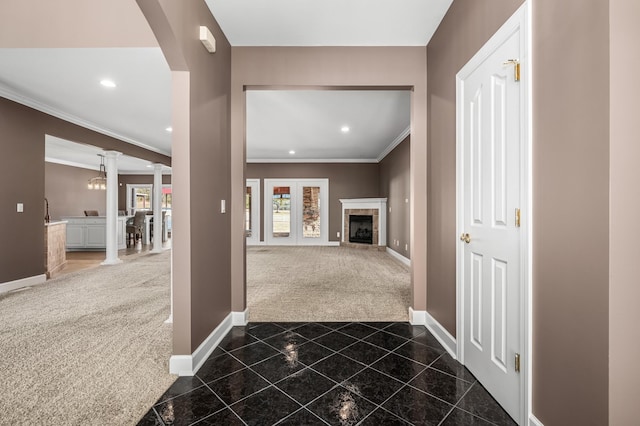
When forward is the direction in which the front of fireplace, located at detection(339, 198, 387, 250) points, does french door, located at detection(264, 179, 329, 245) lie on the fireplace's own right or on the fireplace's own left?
on the fireplace's own right

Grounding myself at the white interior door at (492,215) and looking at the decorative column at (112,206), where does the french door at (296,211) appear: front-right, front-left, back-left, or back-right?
front-right

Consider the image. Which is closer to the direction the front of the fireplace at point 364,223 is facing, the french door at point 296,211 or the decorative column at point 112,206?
the decorative column

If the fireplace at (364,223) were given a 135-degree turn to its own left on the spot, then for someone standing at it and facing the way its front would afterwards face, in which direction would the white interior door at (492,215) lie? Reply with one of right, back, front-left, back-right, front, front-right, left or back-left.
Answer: right

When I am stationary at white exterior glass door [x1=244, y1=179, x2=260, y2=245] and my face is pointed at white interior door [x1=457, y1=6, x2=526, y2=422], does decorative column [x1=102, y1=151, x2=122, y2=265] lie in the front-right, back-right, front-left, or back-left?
front-right

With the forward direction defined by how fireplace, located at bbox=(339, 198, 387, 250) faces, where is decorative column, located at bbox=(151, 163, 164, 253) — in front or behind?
in front

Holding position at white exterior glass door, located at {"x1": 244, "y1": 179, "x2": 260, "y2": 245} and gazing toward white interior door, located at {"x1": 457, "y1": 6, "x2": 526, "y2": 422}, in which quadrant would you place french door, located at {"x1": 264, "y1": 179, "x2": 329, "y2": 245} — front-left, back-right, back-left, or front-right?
front-left

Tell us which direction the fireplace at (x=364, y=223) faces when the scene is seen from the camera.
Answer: facing the viewer and to the left of the viewer

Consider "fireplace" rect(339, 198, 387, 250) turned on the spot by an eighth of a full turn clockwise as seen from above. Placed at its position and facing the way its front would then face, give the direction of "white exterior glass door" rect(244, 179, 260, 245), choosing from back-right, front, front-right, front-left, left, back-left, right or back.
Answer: front

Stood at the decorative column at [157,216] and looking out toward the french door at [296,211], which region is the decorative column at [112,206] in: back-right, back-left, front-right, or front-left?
back-right

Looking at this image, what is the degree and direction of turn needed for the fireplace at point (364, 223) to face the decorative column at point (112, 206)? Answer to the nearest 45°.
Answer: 0° — it already faces it

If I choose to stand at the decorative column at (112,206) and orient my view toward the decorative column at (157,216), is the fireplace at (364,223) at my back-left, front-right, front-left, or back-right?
front-right
